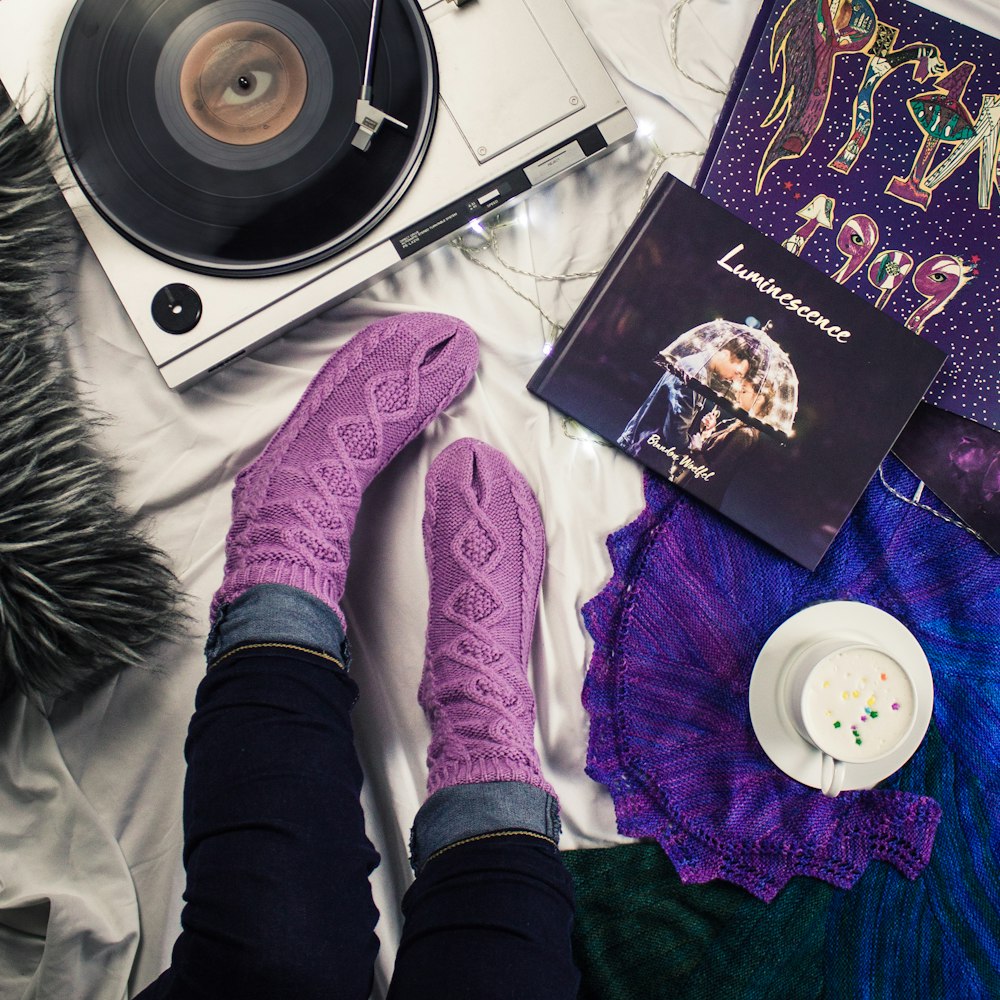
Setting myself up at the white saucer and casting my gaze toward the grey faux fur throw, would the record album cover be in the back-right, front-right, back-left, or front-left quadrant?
front-right

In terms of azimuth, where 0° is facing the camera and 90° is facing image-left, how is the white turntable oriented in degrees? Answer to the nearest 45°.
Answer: approximately 315°
